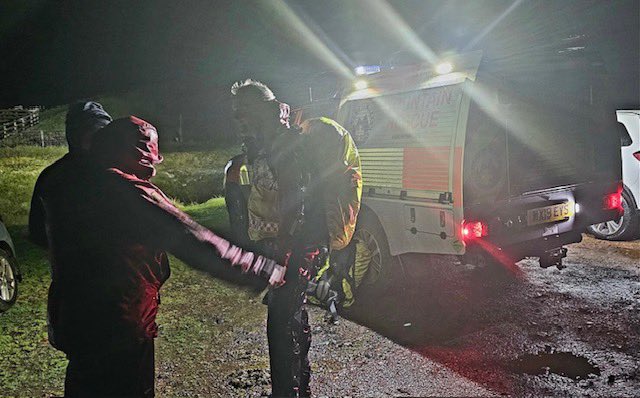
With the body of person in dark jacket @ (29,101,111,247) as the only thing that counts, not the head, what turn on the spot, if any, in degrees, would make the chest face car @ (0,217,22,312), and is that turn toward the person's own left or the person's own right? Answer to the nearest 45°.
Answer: approximately 90° to the person's own left

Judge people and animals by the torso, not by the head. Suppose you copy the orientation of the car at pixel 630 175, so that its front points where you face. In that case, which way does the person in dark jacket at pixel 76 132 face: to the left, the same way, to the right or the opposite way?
to the right

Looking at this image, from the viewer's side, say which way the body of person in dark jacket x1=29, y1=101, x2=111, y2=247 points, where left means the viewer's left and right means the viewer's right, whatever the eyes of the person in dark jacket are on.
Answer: facing to the right of the viewer

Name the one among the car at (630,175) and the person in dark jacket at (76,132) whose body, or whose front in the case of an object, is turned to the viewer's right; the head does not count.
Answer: the person in dark jacket

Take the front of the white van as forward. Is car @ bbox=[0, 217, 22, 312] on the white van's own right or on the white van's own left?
on the white van's own left

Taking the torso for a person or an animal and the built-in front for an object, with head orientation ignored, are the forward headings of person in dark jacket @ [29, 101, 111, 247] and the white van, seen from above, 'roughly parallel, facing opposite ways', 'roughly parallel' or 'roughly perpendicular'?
roughly perpendicular

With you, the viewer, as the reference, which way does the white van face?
facing away from the viewer and to the left of the viewer

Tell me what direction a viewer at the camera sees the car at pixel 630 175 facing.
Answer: facing away from the viewer and to the left of the viewer

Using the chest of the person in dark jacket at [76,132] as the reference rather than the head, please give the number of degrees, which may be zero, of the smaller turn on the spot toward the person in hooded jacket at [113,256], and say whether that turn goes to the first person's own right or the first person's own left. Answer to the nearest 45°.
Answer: approximately 90° to the first person's own right

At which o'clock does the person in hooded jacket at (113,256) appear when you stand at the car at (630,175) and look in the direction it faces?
The person in hooded jacket is roughly at 8 o'clock from the car.

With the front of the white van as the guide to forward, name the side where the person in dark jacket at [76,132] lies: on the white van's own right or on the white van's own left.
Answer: on the white van's own left
